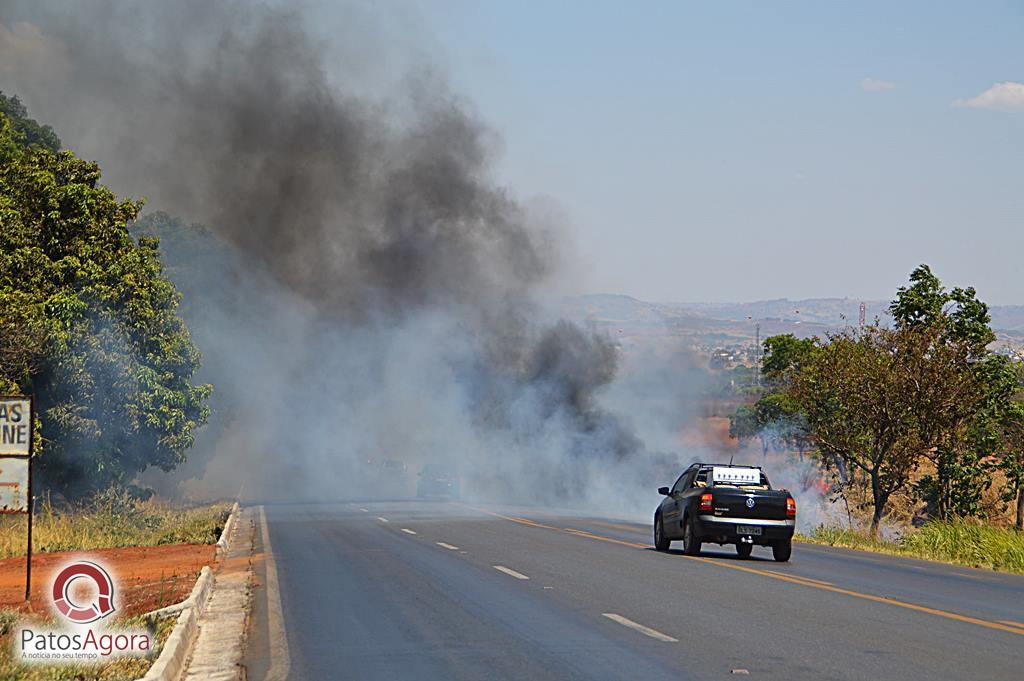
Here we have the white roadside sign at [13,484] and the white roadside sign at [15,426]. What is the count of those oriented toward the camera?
2

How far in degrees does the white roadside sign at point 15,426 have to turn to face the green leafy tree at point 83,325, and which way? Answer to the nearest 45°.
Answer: approximately 180°

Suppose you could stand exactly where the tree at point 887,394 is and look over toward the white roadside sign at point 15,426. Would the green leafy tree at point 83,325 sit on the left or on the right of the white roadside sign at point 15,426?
right

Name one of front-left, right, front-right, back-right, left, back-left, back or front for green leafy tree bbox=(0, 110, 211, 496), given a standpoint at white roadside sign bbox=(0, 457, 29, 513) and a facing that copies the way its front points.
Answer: back

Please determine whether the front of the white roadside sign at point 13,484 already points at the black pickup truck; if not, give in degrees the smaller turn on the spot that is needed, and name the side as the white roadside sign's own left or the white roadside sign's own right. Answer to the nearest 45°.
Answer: approximately 90° to the white roadside sign's own left

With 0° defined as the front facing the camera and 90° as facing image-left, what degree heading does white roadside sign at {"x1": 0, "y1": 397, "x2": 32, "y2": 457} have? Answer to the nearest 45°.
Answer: approximately 0°

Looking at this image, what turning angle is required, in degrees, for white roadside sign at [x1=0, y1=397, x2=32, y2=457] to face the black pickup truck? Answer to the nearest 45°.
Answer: approximately 90° to its left

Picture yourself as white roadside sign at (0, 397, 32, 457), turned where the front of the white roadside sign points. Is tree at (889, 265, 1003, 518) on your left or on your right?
on your left
